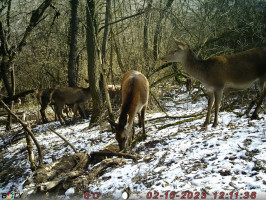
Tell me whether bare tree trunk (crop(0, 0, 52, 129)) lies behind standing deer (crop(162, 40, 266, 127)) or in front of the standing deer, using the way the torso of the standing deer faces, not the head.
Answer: in front

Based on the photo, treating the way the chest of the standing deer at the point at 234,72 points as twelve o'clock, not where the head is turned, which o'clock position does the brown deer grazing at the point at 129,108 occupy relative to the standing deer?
The brown deer grazing is roughly at 11 o'clock from the standing deer.

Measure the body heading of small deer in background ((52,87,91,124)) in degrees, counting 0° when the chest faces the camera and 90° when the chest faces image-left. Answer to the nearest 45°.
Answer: approximately 270°

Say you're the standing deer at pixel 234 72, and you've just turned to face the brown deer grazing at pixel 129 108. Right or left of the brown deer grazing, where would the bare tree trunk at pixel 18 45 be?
right

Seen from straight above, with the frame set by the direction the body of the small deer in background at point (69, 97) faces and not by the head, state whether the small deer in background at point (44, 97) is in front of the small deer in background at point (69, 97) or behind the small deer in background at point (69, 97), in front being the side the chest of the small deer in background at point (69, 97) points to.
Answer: behind

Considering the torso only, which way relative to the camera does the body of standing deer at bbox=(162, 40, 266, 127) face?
to the viewer's left

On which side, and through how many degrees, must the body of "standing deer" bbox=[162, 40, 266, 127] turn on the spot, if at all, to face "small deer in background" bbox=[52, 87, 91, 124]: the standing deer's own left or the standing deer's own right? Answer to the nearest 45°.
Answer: approximately 45° to the standing deer's own right

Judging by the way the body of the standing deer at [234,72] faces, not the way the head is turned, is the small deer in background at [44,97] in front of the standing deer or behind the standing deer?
in front
